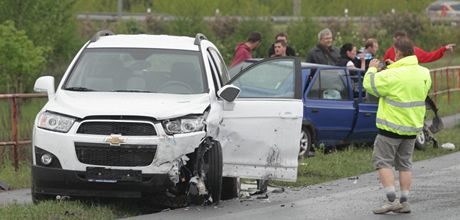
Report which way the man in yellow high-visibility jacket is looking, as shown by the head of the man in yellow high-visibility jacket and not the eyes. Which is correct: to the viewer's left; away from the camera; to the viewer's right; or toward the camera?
away from the camera

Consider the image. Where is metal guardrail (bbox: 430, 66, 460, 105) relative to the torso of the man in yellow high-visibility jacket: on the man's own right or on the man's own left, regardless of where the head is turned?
on the man's own right

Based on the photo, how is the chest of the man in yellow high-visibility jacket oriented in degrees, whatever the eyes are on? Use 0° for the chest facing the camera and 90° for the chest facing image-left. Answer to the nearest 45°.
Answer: approximately 135°

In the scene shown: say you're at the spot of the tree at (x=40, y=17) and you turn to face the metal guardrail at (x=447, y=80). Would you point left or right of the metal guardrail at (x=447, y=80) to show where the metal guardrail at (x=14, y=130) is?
right

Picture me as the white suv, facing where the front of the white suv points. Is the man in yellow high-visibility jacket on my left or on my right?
on my left
